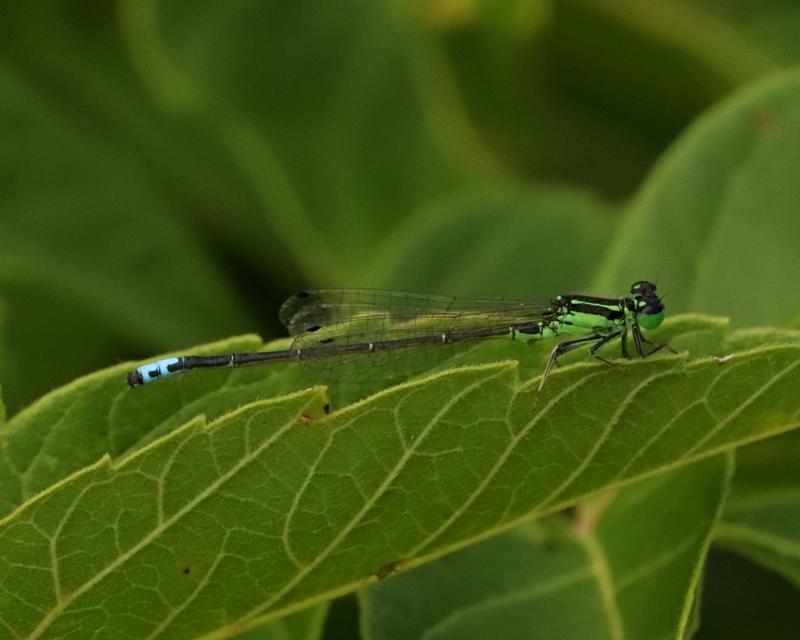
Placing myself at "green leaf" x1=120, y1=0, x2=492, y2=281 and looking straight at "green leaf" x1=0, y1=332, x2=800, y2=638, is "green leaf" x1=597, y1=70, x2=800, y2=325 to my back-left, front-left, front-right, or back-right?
front-left

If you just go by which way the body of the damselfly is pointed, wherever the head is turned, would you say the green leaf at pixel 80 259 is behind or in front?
behind

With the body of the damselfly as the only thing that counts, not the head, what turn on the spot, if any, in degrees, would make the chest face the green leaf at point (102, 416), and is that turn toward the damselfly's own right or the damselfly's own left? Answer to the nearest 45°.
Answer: approximately 135° to the damselfly's own right

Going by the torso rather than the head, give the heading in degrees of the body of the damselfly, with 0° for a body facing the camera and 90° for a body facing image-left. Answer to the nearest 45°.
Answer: approximately 270°
